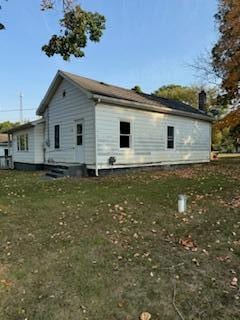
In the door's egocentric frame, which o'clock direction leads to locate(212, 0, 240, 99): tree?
The tree is roughly at 7 o'clock from the door.

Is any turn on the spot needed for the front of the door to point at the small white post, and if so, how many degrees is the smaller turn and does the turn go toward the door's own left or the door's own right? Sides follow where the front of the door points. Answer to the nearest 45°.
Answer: approximately 45° to the door's own left

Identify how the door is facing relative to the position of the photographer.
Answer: facing the viewer and to the left of the viewer

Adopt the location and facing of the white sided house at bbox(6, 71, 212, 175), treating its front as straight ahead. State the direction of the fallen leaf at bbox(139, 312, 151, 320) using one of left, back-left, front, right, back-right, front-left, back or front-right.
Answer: front-left

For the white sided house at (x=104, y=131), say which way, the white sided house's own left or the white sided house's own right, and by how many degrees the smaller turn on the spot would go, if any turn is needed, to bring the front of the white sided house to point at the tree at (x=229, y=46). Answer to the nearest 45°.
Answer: approximately 135° to the white sided house's own left

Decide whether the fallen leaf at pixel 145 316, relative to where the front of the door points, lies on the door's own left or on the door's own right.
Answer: on the door's own left
